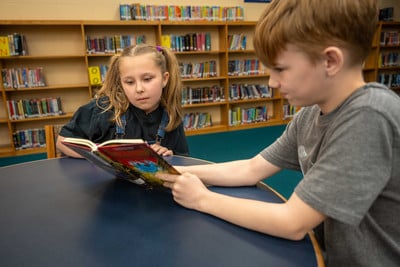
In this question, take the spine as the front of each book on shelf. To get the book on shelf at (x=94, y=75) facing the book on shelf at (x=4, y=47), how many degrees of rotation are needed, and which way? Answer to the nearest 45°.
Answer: approximately 90° to its right

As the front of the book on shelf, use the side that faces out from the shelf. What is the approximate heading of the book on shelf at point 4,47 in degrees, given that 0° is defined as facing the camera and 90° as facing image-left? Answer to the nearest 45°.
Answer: approximately 0°

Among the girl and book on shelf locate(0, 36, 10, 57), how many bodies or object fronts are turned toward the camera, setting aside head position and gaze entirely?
2

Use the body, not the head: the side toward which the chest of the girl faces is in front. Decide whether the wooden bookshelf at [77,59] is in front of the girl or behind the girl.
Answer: behind
